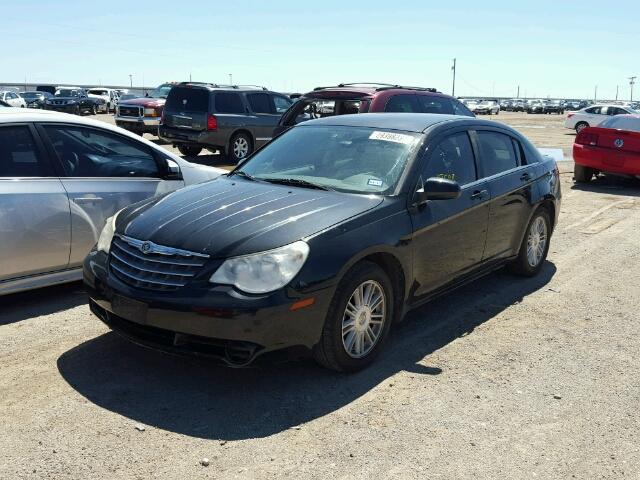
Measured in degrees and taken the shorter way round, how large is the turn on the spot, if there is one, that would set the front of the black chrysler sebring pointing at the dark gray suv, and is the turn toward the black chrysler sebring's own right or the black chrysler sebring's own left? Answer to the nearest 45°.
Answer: approximately 135° to the black chrysler sebring's own right

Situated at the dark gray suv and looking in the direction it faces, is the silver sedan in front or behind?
behind

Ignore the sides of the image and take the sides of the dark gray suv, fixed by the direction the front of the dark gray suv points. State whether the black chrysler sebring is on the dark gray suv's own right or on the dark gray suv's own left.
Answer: on the dark gray suv's own right

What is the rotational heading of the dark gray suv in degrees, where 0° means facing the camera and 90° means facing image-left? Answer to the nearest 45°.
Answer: approximately 225°

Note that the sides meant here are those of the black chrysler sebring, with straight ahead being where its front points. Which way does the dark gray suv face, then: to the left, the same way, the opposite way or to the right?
the opposite way

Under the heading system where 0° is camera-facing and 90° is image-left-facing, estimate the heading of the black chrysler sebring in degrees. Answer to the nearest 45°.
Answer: approximately 45°

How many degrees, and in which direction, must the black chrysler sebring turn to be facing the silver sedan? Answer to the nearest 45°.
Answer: approximately 90° to its right

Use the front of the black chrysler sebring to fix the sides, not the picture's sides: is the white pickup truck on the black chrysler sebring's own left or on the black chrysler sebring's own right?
on the black chrysler sebring's own right

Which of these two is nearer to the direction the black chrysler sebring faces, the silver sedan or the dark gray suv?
the silver sedan
